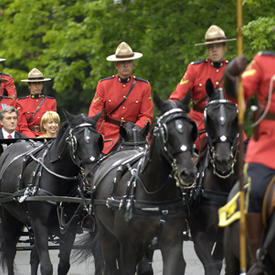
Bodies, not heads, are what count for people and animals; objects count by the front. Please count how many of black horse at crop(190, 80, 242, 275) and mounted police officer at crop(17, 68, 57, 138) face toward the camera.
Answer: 2

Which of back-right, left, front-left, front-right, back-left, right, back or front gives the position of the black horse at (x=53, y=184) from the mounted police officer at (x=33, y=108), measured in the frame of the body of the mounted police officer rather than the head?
front

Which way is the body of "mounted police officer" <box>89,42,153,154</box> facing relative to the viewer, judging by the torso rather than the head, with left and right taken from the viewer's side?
facing the viewer

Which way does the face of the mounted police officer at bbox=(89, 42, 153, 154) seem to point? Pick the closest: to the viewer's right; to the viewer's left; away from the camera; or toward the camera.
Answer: toward the camera

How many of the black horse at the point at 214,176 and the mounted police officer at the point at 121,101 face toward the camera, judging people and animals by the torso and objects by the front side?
2

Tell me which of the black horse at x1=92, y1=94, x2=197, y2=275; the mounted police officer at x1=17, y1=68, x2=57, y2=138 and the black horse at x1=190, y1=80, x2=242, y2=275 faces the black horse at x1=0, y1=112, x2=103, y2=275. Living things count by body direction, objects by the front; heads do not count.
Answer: the mounted police officer

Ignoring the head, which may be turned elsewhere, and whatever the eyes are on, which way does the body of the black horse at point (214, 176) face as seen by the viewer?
toward the camera

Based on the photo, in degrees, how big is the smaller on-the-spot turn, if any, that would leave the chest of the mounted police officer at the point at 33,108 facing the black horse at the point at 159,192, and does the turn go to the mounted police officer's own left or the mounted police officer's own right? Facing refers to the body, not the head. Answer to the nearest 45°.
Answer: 0° — they already face it

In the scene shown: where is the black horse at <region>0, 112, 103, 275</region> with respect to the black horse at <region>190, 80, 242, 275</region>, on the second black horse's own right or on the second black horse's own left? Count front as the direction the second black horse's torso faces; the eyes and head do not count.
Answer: on the second black horse's own right

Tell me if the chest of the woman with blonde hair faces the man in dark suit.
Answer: no

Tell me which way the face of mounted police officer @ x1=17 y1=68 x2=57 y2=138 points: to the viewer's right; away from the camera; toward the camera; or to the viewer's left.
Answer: toward the camera

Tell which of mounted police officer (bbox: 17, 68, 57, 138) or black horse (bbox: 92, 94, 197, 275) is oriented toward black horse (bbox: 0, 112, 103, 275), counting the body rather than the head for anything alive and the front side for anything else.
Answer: the mounted police officer

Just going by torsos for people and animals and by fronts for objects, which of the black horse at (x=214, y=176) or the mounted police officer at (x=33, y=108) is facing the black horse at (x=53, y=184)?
the mounted police officer

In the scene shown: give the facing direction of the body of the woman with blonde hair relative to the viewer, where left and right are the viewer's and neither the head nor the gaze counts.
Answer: facing the viewer and to the right of the viewer

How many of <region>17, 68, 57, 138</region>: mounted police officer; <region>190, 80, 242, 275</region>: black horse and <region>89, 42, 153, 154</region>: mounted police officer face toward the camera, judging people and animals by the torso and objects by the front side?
3
